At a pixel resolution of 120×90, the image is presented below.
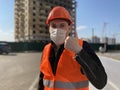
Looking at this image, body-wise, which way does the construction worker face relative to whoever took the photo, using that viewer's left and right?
facing the viewer and to the left of the viewer
